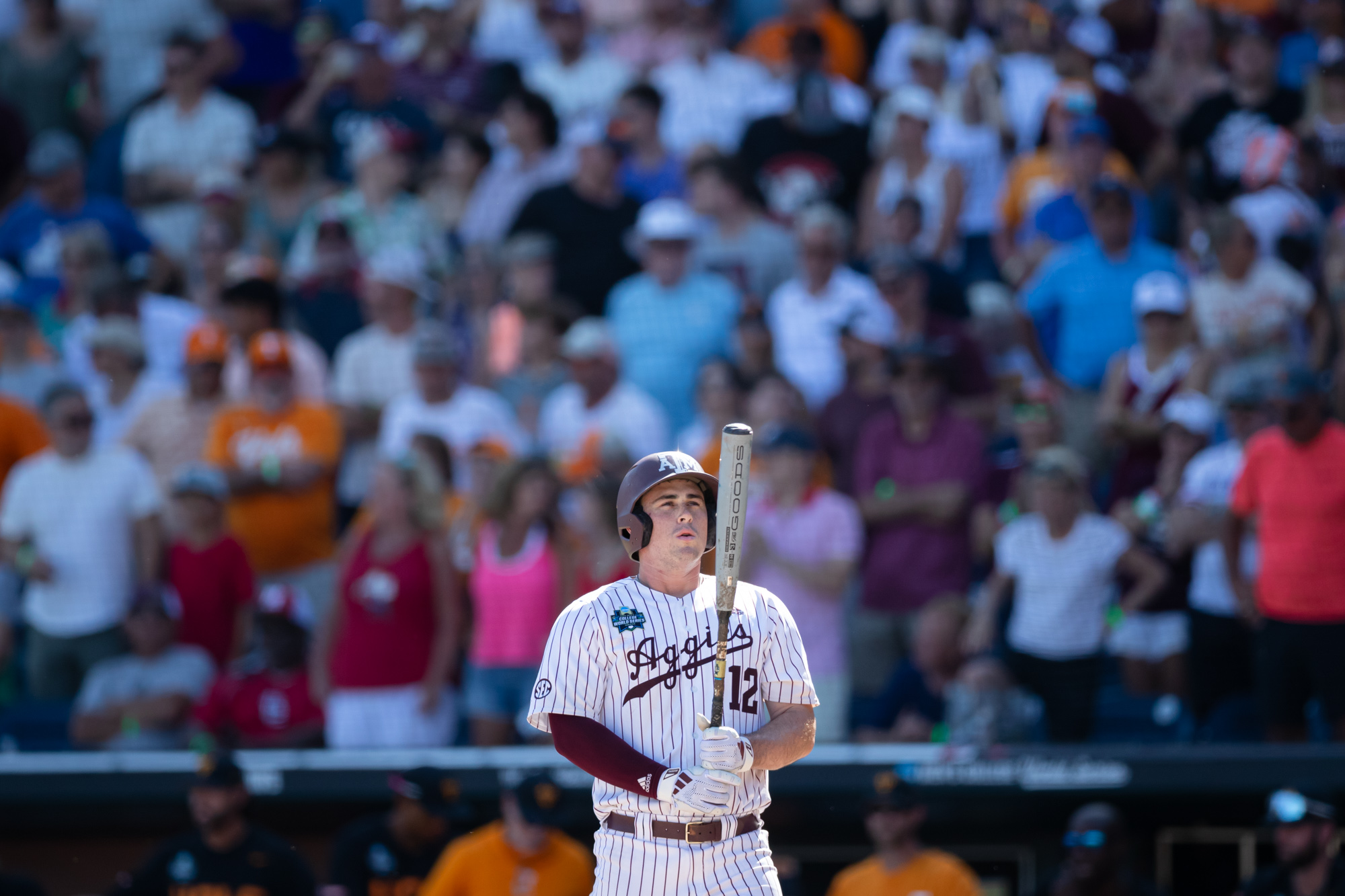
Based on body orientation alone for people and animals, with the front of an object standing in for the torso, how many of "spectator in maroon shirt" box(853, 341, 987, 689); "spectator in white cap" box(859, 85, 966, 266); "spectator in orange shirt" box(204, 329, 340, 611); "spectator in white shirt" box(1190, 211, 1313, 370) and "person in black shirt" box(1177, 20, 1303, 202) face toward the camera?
5

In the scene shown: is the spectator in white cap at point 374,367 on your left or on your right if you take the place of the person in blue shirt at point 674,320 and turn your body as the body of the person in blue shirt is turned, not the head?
on your right

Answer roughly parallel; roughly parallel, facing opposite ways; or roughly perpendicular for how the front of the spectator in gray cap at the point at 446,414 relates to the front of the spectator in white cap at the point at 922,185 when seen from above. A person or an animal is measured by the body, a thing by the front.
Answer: roughly parallel

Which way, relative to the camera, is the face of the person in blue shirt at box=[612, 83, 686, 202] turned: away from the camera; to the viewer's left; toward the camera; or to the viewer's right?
toward the camera

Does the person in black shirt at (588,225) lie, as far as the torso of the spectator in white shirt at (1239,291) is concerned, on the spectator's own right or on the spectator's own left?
on the spectator's own right

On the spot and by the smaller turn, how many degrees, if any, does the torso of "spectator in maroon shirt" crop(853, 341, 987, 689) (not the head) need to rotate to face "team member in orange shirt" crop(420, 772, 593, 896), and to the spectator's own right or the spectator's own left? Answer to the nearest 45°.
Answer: approximately 45° to the spectator's own right

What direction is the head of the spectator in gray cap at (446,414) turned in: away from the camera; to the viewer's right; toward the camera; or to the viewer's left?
toward the camera

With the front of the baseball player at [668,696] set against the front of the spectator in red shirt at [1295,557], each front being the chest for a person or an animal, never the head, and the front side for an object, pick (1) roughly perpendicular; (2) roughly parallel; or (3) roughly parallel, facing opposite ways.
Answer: roughly parallel

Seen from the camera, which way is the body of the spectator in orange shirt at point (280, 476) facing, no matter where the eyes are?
toward the camera

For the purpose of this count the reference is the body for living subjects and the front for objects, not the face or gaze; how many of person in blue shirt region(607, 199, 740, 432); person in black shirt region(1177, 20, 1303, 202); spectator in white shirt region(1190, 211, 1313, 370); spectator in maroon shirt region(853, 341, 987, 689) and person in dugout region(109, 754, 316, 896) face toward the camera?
5

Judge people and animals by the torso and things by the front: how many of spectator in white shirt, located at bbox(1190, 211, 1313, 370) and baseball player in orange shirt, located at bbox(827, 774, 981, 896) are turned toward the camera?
2

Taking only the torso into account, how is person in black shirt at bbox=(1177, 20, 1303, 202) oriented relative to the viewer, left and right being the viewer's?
facing the viewer

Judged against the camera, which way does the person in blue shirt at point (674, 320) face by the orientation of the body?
toward the camera

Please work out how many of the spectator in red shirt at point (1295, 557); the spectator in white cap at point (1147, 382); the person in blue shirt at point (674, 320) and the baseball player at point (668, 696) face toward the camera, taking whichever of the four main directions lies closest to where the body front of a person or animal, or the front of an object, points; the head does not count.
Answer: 4

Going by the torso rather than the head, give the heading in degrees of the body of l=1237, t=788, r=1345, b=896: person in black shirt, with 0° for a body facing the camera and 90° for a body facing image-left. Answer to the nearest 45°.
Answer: approximately 45°
